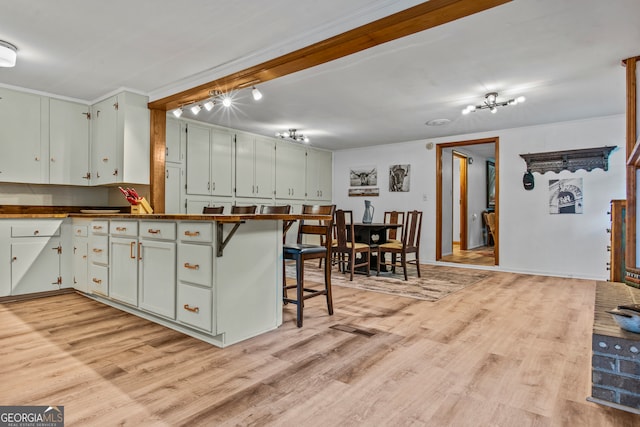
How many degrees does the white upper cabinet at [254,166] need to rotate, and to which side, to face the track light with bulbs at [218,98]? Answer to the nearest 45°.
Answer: approximately 45° to its right

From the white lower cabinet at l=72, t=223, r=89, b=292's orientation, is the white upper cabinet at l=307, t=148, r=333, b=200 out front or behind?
behind

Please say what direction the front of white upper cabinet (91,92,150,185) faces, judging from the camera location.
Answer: facing the viewer and to the left of the viewer

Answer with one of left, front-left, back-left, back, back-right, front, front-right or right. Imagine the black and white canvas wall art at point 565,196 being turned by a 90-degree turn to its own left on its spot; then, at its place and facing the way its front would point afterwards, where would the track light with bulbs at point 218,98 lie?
back-right

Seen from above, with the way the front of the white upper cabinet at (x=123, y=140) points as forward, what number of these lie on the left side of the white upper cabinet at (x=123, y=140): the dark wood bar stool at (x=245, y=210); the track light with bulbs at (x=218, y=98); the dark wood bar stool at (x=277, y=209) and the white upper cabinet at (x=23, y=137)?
3

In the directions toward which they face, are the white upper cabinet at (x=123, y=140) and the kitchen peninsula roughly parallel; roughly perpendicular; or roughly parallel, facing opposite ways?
roughly parallel

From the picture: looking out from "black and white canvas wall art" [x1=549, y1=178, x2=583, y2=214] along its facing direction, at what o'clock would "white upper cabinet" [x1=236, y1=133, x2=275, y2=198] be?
The white upper cabinet is roughly at 2 o'clock from the black and white canvas wall art.

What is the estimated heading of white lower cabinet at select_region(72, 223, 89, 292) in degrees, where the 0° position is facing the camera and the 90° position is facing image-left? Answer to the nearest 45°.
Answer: approximately 45°

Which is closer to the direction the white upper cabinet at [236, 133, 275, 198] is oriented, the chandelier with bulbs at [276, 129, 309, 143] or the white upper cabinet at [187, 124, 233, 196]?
the chandelier with bulbs

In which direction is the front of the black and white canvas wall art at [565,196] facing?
toward the camera

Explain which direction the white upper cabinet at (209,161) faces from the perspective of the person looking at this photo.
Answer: facing the viewer and to the right of the viewer

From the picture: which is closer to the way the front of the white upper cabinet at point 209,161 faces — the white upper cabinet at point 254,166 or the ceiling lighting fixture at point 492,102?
the ceiling lighting fixture

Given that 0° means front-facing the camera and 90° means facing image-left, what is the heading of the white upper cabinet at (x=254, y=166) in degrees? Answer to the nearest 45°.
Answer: approximately 315°

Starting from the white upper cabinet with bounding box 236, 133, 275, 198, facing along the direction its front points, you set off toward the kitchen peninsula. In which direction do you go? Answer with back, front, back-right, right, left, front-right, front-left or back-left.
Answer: front-right

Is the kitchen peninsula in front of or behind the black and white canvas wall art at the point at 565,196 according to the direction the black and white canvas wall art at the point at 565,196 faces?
in front

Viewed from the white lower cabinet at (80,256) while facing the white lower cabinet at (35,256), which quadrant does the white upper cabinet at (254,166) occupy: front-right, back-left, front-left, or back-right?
back-right
